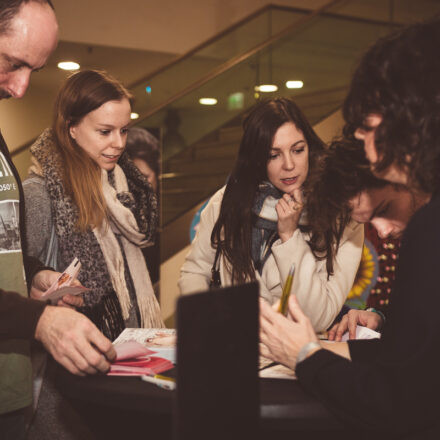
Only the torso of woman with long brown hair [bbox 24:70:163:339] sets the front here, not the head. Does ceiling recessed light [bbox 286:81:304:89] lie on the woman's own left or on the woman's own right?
on the woman's own left

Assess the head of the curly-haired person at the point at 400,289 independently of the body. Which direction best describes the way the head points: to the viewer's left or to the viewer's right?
to the viewer's left

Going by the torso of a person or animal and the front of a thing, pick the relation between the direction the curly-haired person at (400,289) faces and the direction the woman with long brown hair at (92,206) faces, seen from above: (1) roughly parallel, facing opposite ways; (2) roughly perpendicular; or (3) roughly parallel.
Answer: roughly parallel, facing opposite ways

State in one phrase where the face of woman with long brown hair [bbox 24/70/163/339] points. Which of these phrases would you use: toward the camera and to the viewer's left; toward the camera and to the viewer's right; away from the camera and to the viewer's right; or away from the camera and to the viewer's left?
toward the camera and to the viewer's right

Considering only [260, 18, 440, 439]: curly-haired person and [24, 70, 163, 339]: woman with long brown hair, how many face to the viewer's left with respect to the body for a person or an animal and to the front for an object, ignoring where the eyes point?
1

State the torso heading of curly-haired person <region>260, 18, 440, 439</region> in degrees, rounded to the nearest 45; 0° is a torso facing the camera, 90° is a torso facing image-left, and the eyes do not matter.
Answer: approximately 90°

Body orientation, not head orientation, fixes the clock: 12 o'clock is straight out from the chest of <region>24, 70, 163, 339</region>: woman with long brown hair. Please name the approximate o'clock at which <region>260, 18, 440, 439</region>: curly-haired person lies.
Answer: The curly-haired person is roughly at 1 o'clock from the woman with long brown hair.

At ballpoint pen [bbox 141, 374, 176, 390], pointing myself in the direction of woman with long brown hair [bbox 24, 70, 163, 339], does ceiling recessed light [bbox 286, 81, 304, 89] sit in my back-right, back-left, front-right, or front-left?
front-right

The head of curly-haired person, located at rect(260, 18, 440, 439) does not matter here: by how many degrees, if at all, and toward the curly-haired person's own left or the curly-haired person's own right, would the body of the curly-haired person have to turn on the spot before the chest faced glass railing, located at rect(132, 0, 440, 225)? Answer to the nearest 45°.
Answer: approximately 90° to the curly-haired person's own right

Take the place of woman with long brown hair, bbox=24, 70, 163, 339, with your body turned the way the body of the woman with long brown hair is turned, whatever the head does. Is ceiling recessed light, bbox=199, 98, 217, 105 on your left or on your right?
on your left

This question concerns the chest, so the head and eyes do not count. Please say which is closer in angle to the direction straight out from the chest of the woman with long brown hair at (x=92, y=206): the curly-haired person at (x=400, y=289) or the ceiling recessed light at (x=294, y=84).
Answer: the curly-haired person

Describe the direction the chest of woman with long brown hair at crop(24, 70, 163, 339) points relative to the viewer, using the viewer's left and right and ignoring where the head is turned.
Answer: facing the viewer and to the right of the viewer

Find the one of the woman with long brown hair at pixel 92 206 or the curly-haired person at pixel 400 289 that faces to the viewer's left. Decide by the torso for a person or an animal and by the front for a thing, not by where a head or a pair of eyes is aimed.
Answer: the curly-haired person

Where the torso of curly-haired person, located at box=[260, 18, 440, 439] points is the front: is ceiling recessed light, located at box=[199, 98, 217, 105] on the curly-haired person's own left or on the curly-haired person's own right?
on the curly-haired person's own right

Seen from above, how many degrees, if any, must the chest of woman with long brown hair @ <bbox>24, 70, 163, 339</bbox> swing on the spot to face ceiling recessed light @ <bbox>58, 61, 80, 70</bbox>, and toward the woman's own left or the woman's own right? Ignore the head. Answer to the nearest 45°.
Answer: approximately 135° to the woman's own left

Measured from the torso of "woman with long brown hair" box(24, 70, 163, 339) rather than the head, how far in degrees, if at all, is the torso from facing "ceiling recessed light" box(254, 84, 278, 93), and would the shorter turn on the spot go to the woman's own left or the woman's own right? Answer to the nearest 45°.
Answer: approximately 90° to the woman's own left
